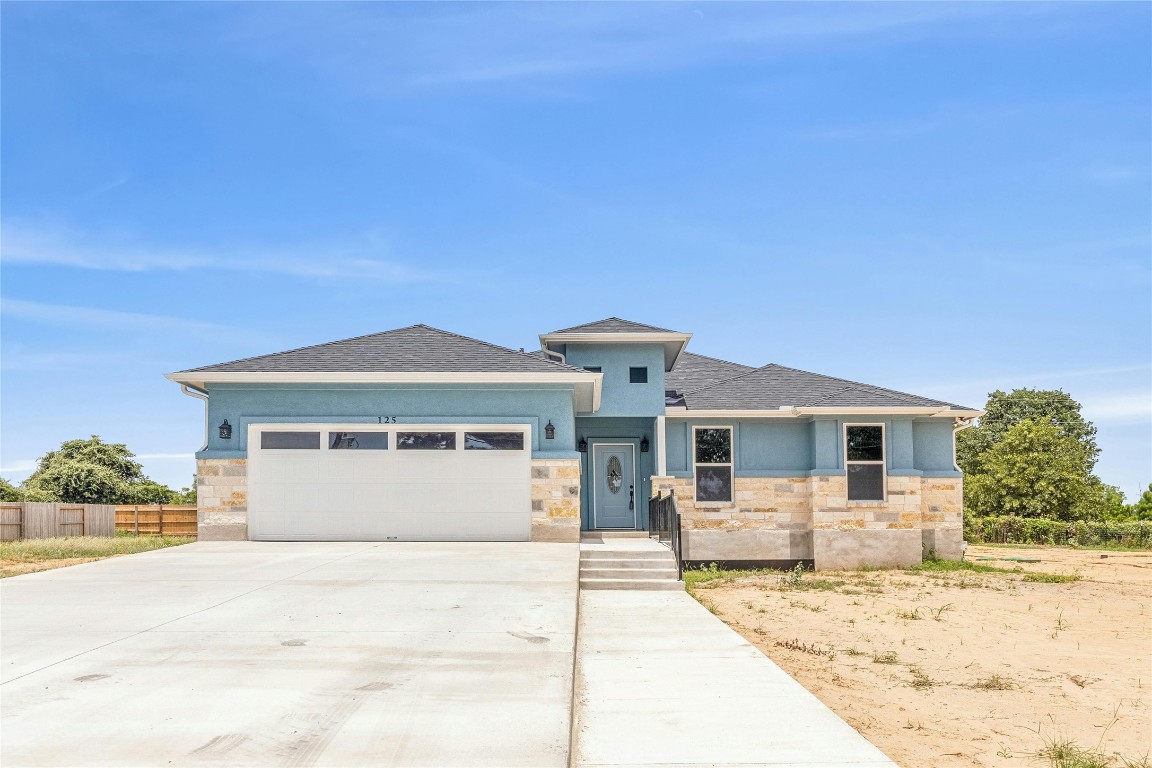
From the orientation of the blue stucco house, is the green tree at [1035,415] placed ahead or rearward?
rearward

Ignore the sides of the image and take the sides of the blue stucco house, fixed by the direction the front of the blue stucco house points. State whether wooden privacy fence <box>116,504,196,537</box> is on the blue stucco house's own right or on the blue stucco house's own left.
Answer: on the blue stucco house's own right

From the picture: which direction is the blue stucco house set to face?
toward the camera

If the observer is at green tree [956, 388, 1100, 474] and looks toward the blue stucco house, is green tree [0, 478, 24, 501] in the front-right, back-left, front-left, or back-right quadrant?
front-right

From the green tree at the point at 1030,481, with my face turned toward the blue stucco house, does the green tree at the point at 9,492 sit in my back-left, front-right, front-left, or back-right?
front-right
